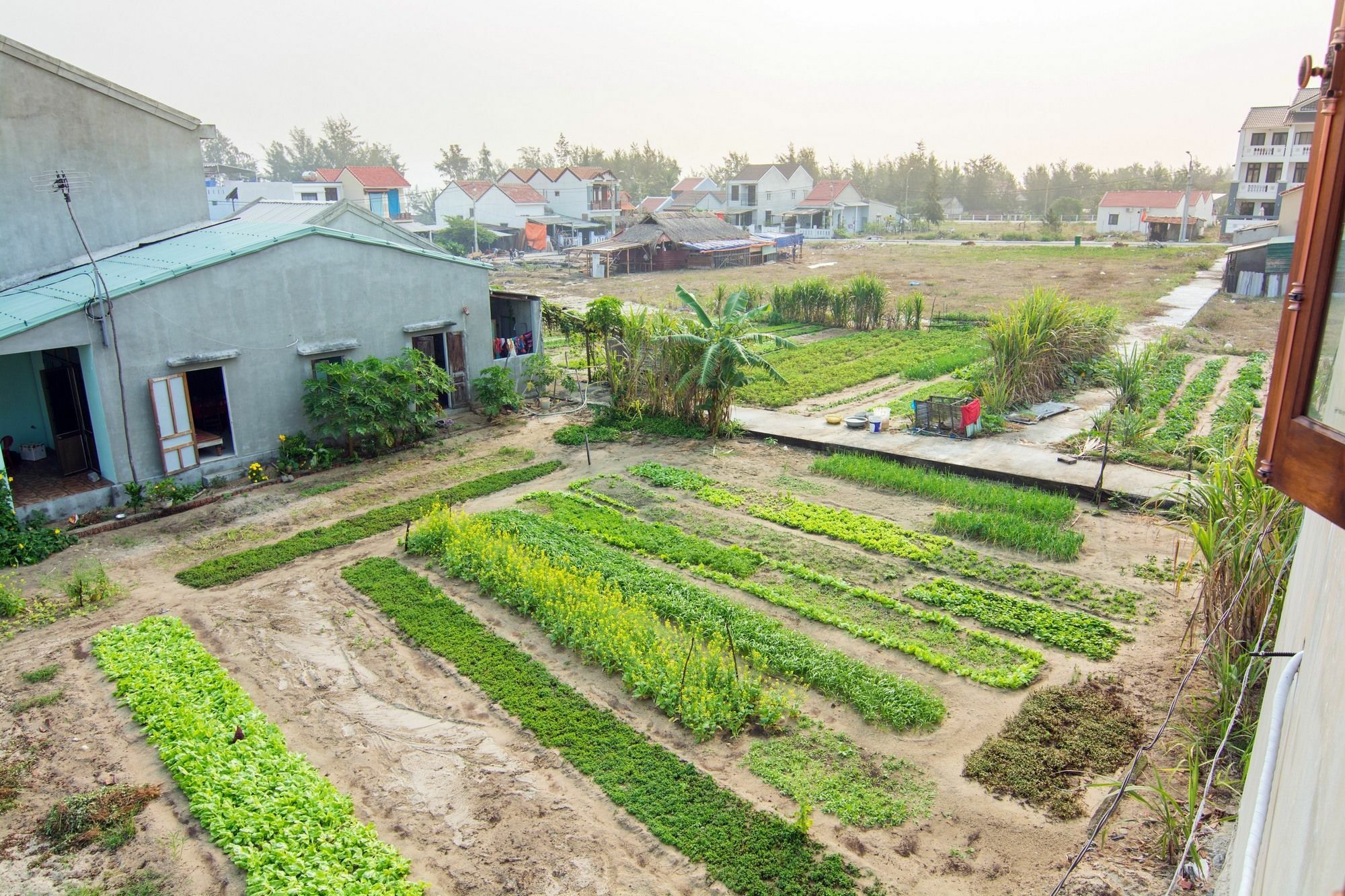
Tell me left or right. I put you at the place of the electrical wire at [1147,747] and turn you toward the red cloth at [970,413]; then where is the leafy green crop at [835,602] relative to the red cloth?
left

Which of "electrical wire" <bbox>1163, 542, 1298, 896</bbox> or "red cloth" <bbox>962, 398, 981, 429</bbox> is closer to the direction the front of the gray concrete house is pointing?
the electrical wire

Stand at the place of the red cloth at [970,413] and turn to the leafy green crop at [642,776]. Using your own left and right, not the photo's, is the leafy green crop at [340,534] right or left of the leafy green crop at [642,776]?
right

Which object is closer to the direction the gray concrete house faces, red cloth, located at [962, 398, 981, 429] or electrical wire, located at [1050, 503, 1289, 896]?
the electrical wire

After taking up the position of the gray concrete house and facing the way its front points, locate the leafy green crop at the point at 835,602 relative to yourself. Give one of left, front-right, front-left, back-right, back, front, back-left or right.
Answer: left

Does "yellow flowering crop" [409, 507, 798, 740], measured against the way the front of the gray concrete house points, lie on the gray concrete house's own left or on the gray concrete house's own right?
on the gray concrete house's own left

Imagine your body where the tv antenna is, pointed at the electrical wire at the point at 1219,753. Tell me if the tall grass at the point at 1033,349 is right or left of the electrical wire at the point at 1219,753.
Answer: left

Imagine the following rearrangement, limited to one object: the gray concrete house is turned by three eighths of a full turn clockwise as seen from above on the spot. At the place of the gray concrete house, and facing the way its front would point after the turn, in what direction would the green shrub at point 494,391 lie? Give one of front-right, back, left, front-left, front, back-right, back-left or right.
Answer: right
